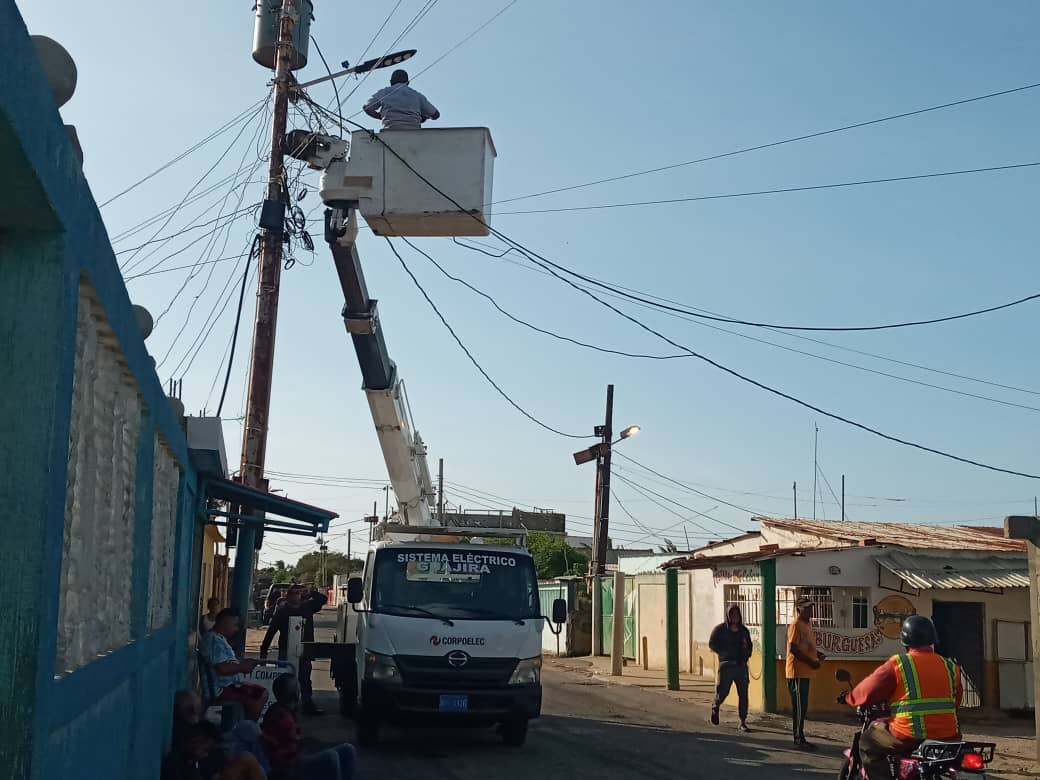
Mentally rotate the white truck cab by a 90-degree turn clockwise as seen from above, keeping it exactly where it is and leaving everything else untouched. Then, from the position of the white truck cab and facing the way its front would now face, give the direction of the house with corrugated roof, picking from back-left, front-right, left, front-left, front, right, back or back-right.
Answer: back-right

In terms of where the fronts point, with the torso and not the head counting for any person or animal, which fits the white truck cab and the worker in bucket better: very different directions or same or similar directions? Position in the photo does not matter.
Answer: very different directions

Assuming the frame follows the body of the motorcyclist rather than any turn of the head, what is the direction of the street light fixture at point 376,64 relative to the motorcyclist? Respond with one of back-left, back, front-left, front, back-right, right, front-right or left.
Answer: front

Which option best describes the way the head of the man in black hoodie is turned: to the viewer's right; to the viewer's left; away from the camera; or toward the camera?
toward the camera

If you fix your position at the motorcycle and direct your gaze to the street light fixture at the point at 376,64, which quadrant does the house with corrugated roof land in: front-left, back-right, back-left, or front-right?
front-right

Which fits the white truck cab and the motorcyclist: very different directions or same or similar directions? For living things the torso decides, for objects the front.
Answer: very different directions

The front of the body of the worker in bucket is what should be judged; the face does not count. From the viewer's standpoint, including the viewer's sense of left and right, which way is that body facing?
facing away from the viewer

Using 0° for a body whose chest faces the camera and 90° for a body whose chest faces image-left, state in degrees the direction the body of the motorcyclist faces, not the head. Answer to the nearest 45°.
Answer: approximately 135°

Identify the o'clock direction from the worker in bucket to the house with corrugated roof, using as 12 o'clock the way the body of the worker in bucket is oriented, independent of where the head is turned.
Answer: The house with corrugated roof is roughly at 2 o'clock from the worker in bucket.

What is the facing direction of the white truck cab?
toward the camera

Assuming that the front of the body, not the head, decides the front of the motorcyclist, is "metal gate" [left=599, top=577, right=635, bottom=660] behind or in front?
in front
